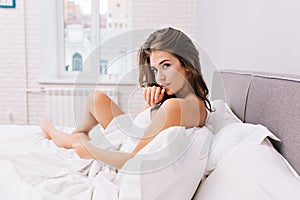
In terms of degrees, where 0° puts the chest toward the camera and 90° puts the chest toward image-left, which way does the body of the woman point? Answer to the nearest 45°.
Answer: approximately 90°

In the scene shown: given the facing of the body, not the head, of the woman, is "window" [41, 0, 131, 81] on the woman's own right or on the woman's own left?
on the woman's own right
